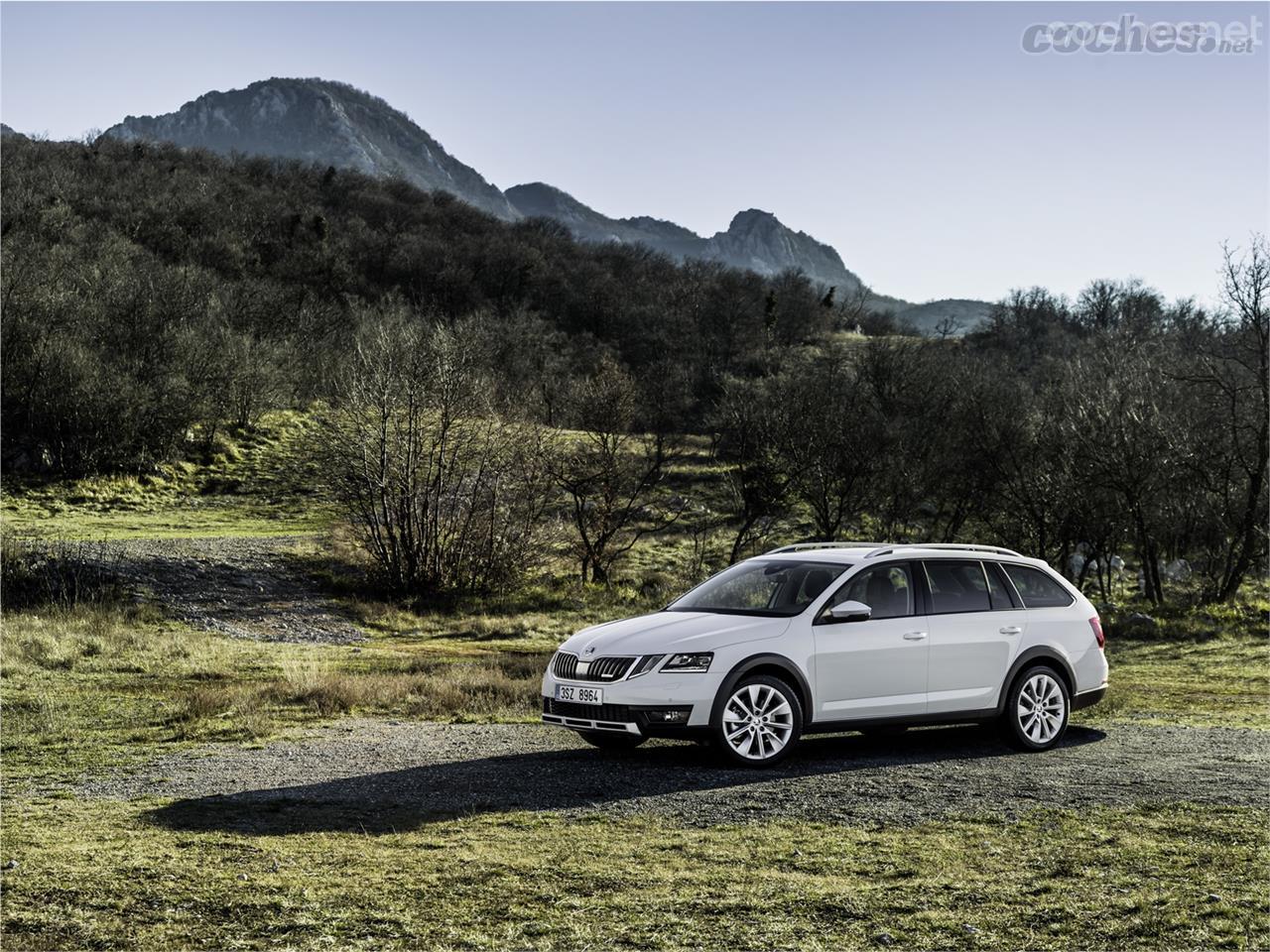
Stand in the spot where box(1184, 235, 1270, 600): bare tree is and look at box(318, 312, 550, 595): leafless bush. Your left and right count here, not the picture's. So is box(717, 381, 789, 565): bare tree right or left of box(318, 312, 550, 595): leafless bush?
right

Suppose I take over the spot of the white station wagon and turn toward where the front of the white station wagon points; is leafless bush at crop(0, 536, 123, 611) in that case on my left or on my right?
on my right

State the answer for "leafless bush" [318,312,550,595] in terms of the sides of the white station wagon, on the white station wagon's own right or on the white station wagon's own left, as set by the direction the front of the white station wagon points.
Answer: on the white station wagon's own right

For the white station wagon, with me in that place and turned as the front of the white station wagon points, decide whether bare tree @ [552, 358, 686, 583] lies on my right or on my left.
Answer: on my right

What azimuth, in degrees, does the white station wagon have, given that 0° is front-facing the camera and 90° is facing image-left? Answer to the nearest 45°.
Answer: approximately 45°

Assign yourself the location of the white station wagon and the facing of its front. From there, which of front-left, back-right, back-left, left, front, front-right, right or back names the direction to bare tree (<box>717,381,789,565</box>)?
back-right

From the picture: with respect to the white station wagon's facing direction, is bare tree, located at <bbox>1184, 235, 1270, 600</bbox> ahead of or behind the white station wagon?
behind
